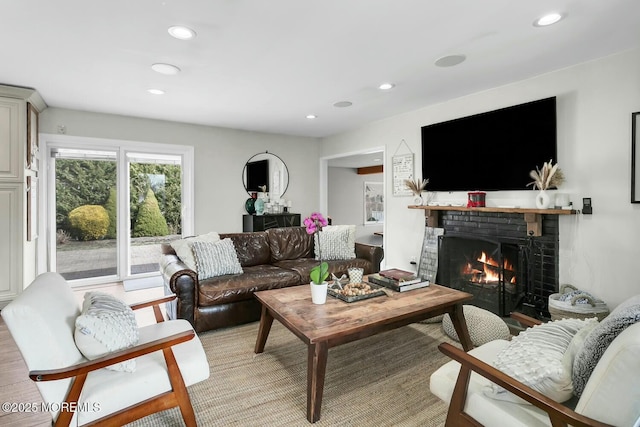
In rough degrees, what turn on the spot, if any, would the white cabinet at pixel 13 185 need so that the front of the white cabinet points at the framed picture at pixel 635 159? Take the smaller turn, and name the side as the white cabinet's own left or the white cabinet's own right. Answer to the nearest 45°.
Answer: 0° — it already faces it

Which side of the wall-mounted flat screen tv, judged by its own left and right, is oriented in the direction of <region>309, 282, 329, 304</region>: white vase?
front

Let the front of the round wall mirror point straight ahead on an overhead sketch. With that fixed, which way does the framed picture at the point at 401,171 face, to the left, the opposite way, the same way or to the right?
to the right

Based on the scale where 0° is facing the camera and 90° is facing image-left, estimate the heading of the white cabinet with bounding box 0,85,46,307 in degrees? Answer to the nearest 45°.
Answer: approximately 315°

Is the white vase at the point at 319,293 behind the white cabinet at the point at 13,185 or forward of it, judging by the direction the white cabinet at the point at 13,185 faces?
forward

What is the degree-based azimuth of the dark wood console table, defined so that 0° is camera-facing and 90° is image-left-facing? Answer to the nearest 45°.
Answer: approximately 315°

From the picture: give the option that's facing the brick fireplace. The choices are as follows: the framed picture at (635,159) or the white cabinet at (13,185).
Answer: the white cabinet
